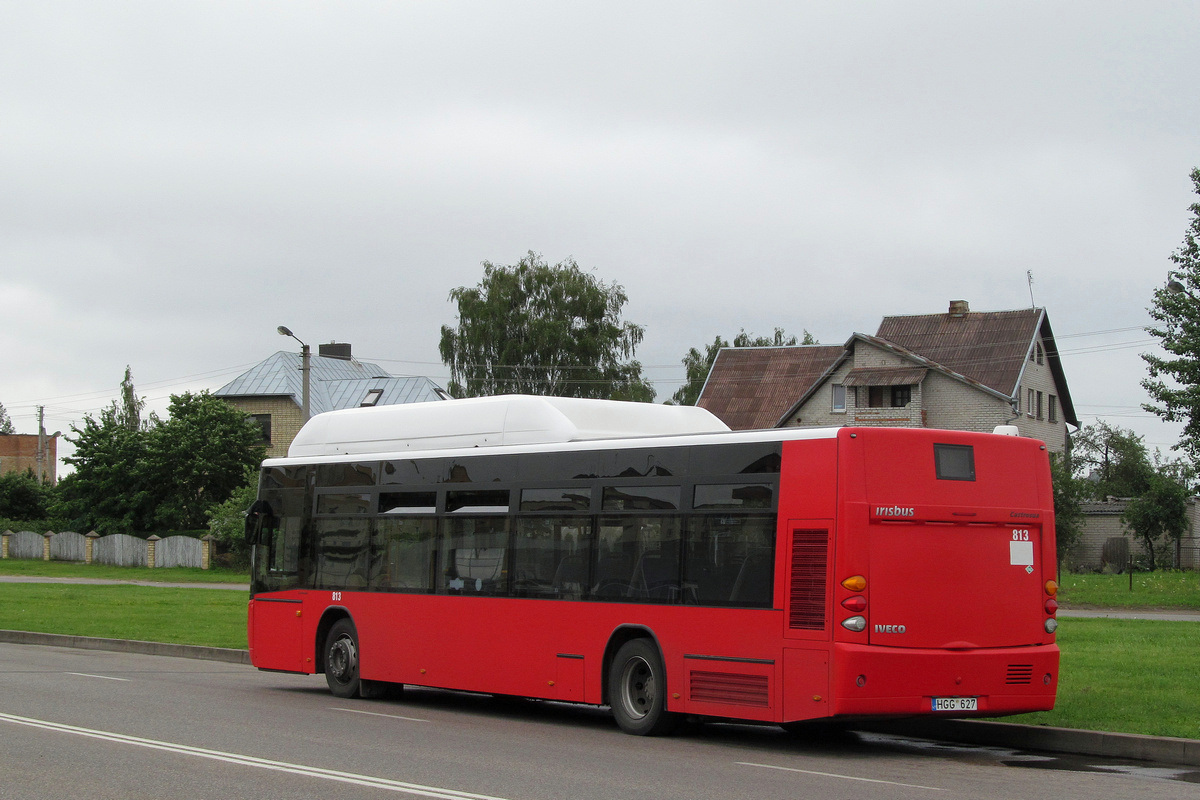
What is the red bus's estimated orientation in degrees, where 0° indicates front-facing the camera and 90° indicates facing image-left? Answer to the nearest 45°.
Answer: approximately 135°

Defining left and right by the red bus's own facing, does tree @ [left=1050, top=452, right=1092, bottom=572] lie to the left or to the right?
on its right
